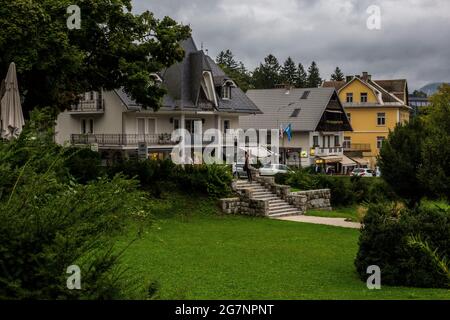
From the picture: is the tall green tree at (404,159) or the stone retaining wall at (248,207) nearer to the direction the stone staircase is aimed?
the tall green tree

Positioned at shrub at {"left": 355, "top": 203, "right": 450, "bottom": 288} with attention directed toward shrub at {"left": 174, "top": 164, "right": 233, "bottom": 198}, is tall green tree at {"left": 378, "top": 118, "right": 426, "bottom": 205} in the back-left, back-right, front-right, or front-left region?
front-right

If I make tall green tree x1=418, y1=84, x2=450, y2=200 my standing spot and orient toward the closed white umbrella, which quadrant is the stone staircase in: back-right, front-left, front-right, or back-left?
front-right

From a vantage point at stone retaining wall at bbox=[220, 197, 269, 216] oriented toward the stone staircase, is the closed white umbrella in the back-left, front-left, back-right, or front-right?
back-left

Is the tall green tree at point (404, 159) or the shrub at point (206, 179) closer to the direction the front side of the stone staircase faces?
the tall green tree

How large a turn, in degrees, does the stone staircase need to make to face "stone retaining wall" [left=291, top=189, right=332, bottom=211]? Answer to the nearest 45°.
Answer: approximately 90° to its left

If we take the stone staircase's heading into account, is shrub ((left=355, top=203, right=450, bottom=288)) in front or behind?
in front

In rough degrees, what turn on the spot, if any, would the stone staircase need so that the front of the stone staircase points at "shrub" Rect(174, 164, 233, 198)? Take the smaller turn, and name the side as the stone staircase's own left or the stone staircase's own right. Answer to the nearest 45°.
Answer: approximately 90° to the stone staircase's own right

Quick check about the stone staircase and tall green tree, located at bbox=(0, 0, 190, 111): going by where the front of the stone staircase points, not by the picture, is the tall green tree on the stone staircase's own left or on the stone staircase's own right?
on the stone staircase's own right

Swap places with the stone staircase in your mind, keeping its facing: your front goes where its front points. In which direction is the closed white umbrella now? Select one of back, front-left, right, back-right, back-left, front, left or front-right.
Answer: right

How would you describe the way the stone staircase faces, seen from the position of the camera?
facing the viewer and to the right of the viewer

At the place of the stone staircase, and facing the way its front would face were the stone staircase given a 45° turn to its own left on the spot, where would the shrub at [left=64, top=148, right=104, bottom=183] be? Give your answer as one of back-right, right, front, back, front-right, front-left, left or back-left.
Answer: back-right
